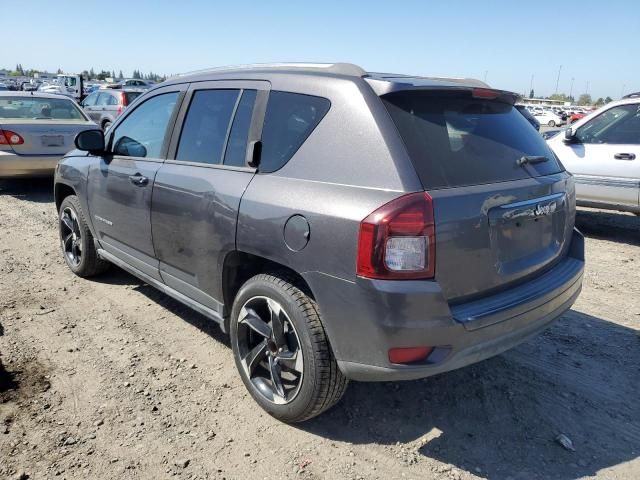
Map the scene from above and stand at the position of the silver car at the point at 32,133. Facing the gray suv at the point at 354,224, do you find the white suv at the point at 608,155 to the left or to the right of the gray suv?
left

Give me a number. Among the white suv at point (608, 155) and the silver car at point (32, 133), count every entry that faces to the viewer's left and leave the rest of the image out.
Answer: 1

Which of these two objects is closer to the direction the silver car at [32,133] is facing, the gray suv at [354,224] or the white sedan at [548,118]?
the white sedan

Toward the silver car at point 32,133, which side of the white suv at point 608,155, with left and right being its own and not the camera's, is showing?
front

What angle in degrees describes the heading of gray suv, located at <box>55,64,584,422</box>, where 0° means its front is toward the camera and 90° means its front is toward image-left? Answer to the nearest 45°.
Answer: approximately 135°

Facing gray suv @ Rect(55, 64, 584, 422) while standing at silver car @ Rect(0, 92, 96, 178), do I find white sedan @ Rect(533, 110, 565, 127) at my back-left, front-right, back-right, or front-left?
back-left

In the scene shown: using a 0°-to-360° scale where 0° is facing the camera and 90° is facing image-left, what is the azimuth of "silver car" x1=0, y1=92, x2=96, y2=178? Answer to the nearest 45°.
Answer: approximately 180°

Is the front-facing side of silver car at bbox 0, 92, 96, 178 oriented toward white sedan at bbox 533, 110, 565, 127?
no

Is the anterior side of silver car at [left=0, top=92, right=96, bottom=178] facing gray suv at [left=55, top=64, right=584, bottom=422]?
no

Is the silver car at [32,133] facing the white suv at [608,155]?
no

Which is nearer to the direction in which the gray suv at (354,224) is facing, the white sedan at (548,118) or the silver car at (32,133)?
the silver car

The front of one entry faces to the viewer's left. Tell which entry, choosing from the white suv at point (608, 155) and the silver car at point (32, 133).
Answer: the white suv

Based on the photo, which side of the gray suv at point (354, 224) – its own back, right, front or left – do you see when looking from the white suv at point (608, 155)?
right

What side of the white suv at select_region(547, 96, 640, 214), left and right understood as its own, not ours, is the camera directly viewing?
left
